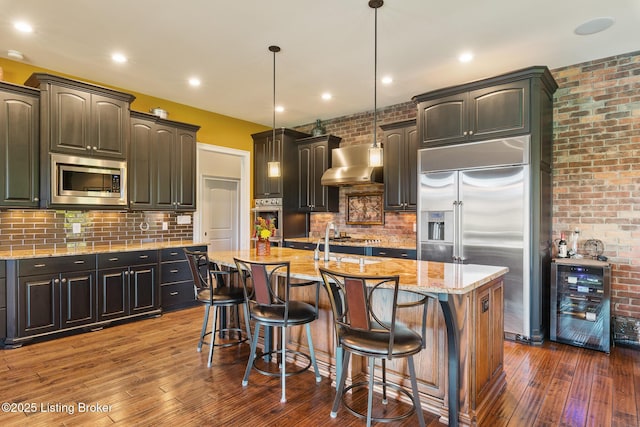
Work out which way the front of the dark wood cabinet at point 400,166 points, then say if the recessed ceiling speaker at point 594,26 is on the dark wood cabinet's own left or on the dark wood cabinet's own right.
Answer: on the dark wood cabinet's own left

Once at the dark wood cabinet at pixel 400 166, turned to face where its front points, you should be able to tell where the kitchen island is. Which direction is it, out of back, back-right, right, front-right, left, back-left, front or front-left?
front-left

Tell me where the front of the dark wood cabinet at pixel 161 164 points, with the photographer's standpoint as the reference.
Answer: facing the viewer and to the right of the viewer

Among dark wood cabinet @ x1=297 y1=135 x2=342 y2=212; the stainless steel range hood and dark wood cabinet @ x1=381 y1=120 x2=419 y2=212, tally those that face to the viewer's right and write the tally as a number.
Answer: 0

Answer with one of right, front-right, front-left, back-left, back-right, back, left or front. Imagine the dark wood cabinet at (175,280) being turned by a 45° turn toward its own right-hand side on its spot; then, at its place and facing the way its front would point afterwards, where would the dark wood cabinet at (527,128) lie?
front-left

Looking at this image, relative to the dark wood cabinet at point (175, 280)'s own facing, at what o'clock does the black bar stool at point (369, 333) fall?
The black bar stool is roughly at 1 o'clock from the dark wood cabinet.

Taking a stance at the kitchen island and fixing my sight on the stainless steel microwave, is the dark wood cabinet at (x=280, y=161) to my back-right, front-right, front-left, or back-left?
front-right

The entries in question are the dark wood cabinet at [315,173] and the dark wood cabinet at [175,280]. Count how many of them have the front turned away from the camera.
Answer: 0

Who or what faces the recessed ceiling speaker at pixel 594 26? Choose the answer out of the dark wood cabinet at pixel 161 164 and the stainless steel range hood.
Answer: the dark wood cabinet

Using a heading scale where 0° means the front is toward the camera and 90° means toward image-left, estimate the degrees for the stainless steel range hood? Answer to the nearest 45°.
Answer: approximately 45°

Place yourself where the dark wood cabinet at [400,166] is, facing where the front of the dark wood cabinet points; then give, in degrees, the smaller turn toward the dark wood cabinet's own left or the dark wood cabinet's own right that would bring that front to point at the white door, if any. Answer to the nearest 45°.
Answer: approximately 45° to the dark wood cabinet's own right

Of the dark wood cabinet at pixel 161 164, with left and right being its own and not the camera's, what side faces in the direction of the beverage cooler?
front

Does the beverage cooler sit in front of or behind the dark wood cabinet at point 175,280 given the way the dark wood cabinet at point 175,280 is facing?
in front

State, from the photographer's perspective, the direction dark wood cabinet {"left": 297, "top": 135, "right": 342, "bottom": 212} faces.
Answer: facing the viewer and to the left of the viewer

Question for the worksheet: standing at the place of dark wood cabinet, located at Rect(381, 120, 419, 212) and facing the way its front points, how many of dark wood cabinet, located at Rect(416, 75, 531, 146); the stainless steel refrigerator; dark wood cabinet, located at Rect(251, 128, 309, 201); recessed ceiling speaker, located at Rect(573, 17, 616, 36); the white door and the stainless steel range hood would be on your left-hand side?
3

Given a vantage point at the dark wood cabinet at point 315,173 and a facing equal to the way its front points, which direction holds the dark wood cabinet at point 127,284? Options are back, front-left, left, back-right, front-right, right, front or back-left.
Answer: front
